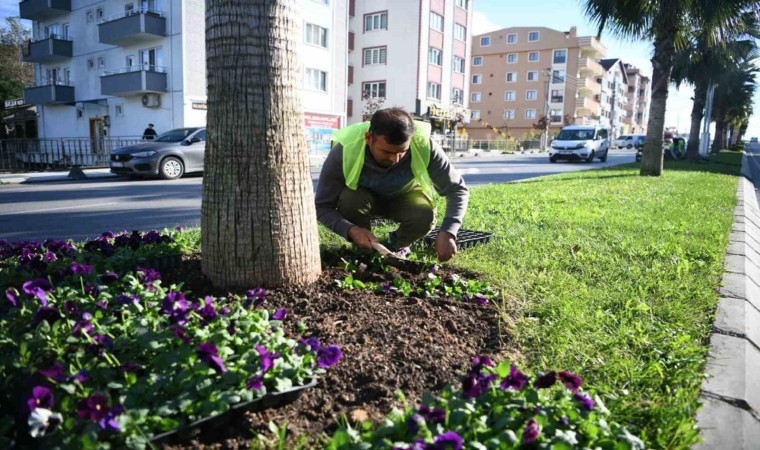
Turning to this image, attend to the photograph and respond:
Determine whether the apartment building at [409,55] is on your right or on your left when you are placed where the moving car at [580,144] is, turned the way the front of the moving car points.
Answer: on your right

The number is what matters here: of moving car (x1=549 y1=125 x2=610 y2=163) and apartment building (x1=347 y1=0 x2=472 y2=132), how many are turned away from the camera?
0

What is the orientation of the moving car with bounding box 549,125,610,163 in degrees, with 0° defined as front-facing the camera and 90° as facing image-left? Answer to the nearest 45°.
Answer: approximately 45°

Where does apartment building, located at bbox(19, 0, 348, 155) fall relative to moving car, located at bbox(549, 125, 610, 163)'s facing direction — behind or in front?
in front

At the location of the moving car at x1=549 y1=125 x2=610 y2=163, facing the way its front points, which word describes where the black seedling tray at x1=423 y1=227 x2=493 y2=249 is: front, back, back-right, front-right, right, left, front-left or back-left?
front-left

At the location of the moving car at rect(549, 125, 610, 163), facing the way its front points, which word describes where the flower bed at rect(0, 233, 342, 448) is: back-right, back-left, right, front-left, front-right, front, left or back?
front-left

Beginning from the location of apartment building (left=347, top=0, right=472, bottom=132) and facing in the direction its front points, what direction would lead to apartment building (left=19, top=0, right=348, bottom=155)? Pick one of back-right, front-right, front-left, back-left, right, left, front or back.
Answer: right

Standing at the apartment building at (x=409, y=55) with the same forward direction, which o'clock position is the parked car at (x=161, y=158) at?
The parked car is roughly at 2 o'clock from the apartment building.

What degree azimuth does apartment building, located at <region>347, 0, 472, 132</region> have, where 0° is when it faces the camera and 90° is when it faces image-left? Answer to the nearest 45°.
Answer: approximately 315°
